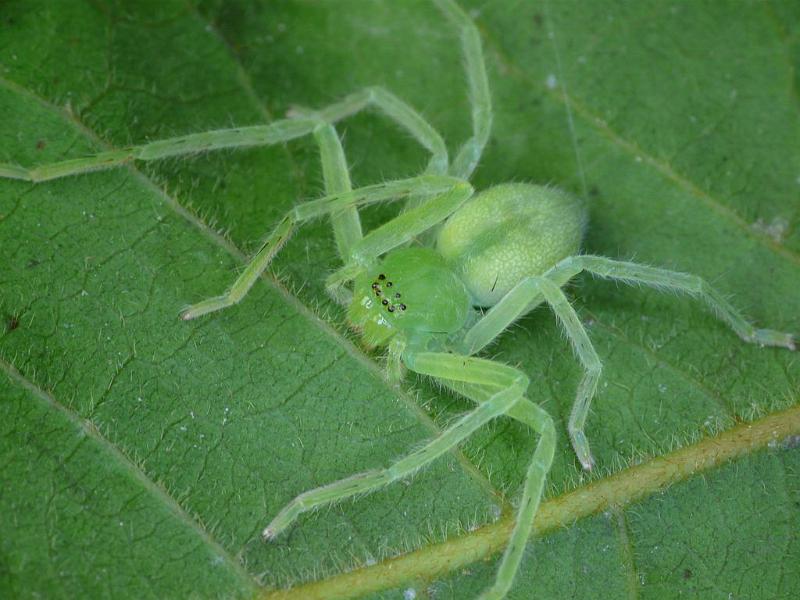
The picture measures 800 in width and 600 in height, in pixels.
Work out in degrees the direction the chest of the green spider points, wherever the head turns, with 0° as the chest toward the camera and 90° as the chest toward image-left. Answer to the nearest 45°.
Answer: approximately 45°
